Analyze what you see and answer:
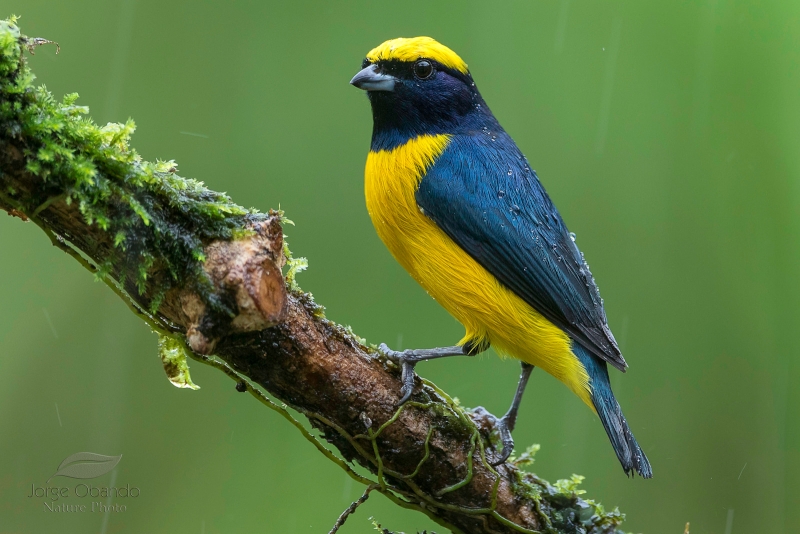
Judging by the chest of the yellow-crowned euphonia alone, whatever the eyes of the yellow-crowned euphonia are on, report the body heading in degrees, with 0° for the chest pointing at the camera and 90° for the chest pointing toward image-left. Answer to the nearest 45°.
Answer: approximately 90°
